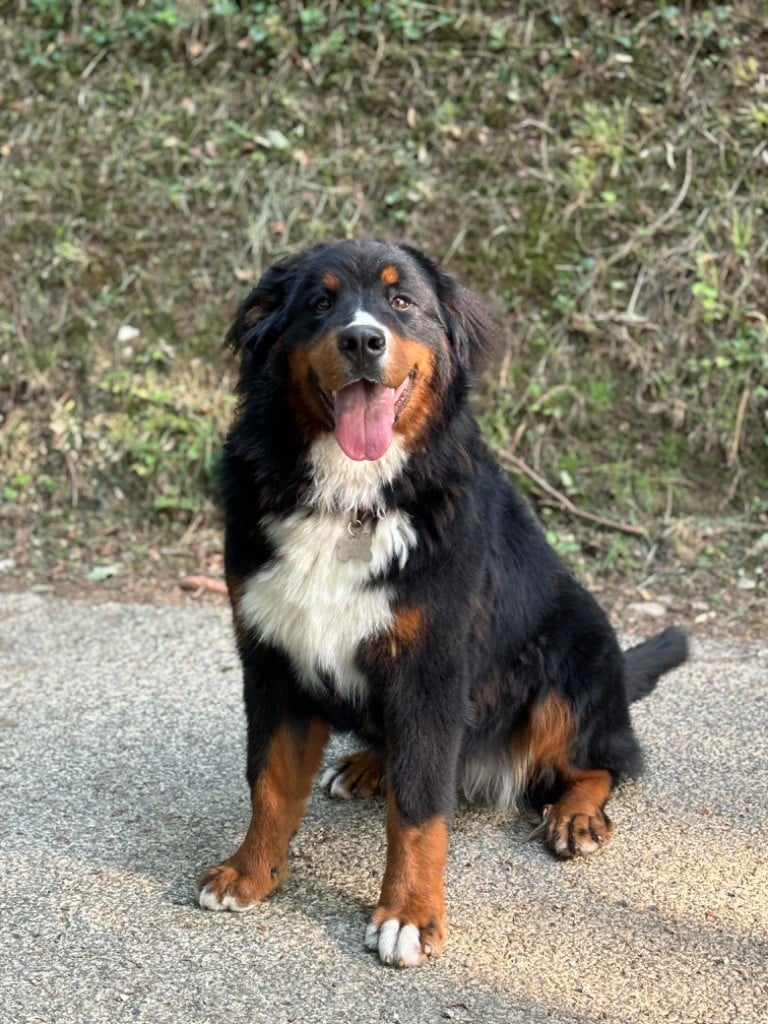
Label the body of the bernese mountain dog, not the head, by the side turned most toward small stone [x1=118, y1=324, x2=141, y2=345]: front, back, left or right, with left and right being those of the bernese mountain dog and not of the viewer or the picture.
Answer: right

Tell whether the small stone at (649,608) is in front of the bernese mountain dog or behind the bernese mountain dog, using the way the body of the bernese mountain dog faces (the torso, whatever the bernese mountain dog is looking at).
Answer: behind

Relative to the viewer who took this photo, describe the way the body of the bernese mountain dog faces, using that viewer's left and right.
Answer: facing the viewer and to the left of the viewer

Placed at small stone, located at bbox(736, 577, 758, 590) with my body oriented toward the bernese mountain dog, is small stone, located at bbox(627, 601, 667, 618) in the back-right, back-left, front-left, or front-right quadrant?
front-right

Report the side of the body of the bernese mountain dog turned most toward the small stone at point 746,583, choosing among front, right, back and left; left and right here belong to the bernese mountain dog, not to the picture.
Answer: back

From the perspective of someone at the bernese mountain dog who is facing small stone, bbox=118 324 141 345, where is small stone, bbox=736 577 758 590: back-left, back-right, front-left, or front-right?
front-right
